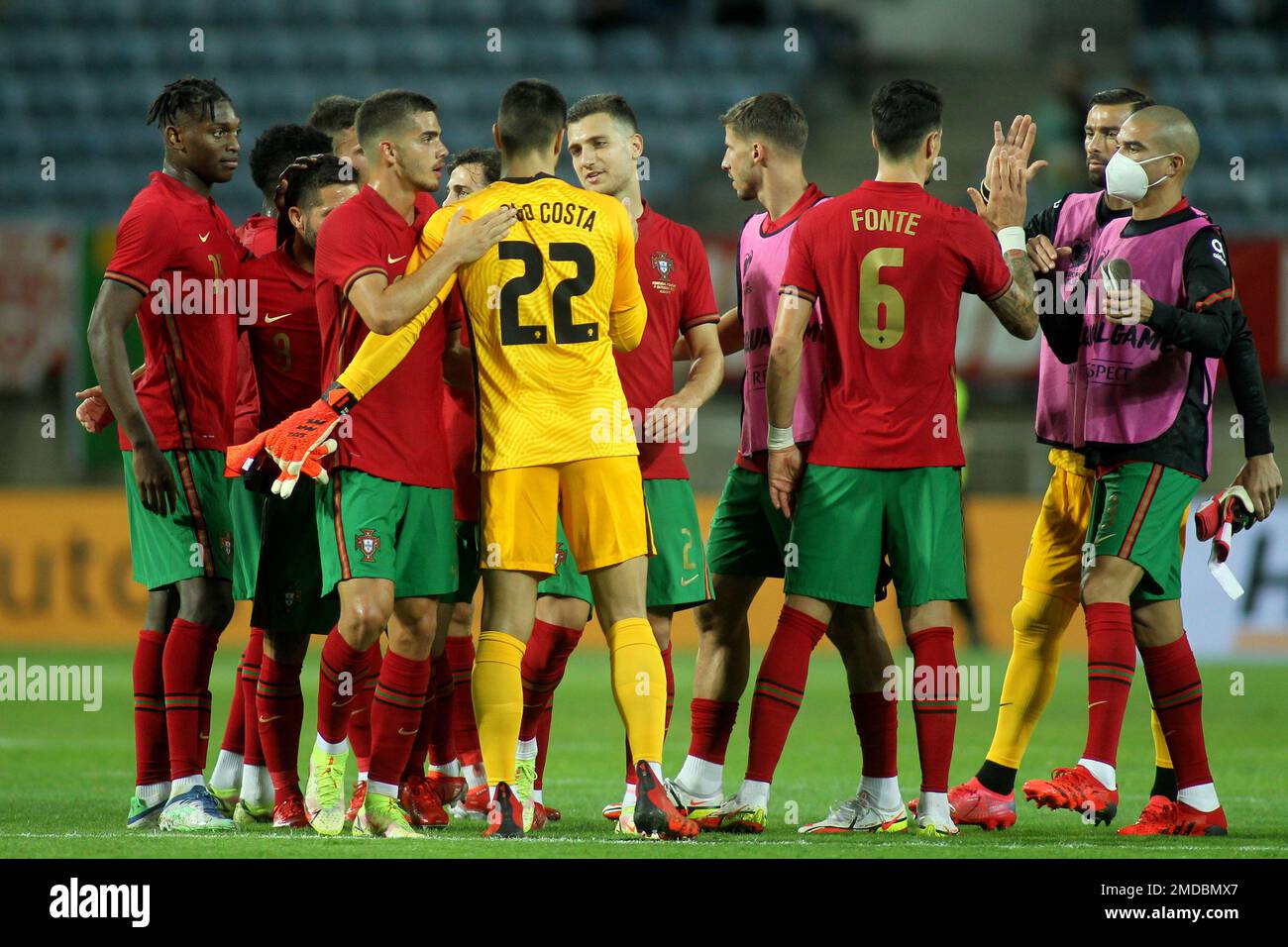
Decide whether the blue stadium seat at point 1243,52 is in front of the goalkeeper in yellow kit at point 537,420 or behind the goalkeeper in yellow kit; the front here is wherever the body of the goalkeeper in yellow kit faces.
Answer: in front

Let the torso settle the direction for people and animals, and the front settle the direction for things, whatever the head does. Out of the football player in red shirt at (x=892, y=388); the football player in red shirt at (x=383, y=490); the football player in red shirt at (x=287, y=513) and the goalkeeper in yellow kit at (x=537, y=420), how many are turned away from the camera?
2

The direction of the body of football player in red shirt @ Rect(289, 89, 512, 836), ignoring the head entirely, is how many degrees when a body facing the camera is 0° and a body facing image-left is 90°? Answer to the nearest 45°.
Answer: approximately 315°

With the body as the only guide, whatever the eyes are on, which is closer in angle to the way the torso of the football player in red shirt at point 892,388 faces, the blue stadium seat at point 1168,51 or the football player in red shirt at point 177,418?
the blue stadium seat

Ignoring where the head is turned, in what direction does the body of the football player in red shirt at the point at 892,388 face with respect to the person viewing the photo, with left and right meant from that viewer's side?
facing away from the viewer

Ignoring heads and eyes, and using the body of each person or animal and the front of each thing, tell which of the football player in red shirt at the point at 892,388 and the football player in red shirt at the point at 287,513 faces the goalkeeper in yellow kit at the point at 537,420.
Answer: the football player in red shirt at the point at 287,513

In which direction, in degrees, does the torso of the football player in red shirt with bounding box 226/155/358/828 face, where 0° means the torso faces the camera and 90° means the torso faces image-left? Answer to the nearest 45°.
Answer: approximately 315°

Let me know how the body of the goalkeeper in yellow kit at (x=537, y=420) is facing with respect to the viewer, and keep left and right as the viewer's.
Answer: facing away from the viewer

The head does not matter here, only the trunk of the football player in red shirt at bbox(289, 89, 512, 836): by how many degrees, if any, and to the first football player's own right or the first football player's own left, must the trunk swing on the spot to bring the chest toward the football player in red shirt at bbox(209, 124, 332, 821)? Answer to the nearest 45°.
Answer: approximately 180°

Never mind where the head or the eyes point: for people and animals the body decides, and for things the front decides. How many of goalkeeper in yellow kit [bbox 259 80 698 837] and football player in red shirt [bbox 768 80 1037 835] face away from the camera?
2

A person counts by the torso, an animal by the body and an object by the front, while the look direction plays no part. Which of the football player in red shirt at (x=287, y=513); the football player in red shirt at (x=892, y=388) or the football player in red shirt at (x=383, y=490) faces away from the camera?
the football player in red shirt at (x=892, y=388)

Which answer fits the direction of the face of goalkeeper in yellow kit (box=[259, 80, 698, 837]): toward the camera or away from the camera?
away from the camera

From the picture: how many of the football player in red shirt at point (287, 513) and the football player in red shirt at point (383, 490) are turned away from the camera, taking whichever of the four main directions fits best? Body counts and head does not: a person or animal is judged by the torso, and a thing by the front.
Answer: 0

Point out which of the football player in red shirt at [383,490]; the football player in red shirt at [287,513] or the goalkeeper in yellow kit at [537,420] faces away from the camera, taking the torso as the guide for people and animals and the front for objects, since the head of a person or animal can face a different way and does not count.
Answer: the goalkeeper in yellow kit

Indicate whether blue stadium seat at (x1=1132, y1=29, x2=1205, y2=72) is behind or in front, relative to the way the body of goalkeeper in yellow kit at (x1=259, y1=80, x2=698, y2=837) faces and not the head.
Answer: in front

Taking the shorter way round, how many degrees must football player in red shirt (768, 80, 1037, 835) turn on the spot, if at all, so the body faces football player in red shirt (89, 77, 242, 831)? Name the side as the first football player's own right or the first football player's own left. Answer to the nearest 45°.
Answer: approximately 90° to the first football player's own left

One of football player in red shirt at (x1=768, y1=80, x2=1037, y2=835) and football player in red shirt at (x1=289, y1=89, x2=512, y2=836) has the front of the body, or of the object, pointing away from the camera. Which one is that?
football player in red shirt at (x1=768, y1=80, x2=1037, y2=835)

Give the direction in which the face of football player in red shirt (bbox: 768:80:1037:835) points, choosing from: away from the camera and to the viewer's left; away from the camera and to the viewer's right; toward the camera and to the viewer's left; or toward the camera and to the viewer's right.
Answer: away from the camera and to the viewer's right

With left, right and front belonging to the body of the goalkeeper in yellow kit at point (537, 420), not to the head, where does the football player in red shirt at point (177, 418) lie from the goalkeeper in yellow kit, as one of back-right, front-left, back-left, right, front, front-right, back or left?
front-left
